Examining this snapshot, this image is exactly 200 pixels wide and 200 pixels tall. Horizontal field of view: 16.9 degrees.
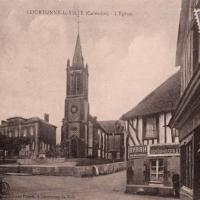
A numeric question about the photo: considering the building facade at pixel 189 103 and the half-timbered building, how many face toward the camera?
1

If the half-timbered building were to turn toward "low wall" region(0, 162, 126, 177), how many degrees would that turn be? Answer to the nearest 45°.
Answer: approximately 90° to its right

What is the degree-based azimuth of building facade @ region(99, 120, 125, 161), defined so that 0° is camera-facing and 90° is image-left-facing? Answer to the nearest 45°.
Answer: approximately 0°

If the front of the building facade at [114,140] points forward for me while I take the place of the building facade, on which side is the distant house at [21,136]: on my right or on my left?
on my right

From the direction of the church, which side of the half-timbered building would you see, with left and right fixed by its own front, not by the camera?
right

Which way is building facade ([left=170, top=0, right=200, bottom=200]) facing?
to the viewer's left

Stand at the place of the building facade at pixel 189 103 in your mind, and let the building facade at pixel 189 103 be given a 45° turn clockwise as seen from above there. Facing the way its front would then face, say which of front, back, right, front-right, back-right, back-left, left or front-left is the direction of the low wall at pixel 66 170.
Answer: front

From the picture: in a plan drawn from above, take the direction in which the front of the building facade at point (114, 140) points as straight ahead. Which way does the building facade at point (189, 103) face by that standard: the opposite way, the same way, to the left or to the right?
to the right

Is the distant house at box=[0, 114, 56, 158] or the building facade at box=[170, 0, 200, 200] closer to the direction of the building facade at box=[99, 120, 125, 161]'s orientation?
the building facade

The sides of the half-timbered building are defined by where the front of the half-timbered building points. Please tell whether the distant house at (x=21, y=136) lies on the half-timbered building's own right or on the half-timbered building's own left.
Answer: on the half-timbered building's own right
